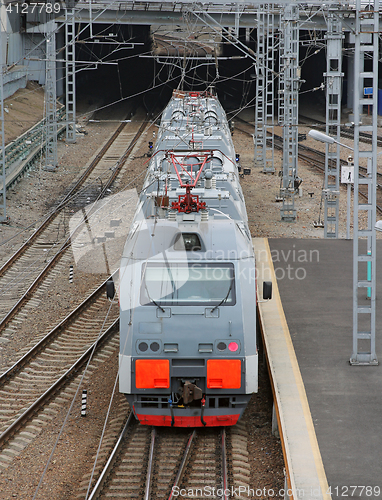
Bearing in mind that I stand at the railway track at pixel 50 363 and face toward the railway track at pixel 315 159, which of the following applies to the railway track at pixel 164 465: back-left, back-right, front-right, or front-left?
back-right

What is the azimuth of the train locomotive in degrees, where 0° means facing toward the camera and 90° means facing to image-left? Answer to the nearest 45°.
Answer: approximately 0°

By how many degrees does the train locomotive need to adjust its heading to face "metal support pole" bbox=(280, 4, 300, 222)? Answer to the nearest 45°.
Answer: approximately 180°

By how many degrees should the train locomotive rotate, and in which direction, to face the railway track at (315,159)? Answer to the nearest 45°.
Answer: approximately 180°
